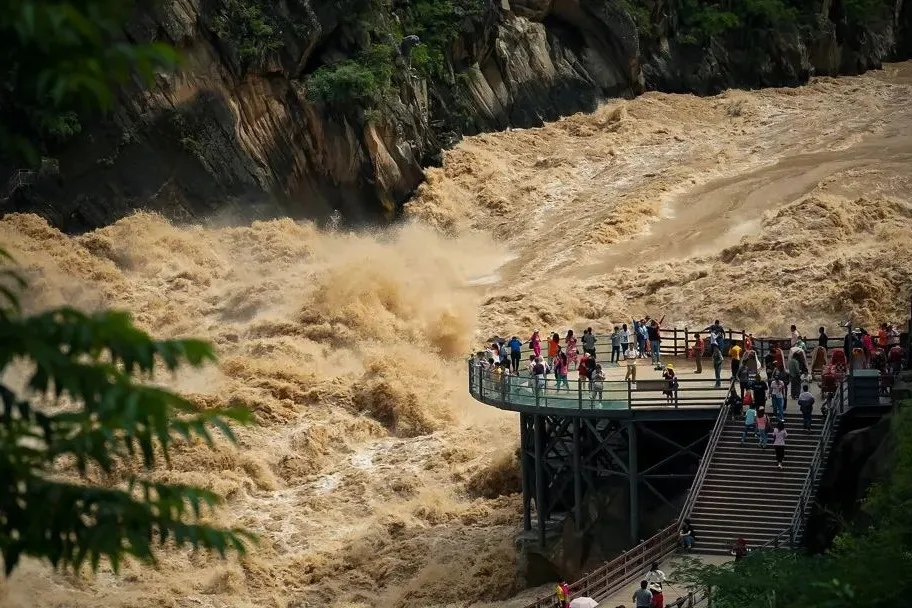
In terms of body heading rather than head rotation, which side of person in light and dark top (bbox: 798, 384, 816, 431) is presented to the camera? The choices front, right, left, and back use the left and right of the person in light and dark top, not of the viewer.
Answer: back

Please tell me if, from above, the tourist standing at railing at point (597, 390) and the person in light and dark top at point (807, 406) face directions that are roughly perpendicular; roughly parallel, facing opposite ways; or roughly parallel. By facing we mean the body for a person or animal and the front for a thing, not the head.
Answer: roughly parallel, facing opposite ways

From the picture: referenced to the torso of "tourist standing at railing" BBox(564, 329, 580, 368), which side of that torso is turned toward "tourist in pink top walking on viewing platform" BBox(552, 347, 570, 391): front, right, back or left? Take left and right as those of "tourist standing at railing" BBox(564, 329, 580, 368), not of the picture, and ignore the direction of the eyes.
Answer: back

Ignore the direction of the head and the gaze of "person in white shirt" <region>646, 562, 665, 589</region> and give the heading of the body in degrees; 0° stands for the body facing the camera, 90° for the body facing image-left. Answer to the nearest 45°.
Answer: approximately 180°

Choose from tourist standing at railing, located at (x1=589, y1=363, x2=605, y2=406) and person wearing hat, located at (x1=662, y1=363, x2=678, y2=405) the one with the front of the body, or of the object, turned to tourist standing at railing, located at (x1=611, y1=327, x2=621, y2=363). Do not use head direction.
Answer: tourist standing at railing, located at (x1=589, y1=363, x2=605, y2=406)

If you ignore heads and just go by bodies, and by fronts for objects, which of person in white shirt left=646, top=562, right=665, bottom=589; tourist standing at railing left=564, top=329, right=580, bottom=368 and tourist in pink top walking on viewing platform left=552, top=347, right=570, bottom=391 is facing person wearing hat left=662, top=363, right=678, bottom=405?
the person in white shirt

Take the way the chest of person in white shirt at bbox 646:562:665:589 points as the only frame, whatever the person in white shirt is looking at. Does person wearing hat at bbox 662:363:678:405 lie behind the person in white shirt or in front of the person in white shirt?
in front

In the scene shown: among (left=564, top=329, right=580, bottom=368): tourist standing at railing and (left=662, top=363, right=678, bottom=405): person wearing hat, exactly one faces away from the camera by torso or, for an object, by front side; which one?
the tourist standing at railing

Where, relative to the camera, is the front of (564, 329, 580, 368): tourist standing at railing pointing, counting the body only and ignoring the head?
away from the camera
